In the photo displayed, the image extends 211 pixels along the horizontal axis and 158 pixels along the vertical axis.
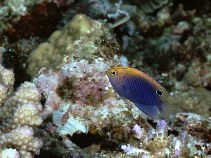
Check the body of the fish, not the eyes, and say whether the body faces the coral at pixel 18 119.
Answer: yes

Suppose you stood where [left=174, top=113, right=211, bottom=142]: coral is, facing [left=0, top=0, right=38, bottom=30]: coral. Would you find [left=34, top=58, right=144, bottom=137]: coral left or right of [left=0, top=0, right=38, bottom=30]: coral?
left

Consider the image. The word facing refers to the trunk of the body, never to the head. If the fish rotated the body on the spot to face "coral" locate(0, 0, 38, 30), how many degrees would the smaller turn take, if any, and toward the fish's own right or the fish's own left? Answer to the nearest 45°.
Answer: approximately 45° to the fish's own right

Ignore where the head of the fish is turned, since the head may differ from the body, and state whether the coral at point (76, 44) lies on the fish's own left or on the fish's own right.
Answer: on the fish's own right

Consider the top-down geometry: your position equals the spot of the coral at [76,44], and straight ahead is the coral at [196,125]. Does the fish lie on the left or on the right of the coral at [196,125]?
right

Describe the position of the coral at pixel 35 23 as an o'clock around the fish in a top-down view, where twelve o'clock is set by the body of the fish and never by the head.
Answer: The coral is roughly at 2 o'clock from the fish.
